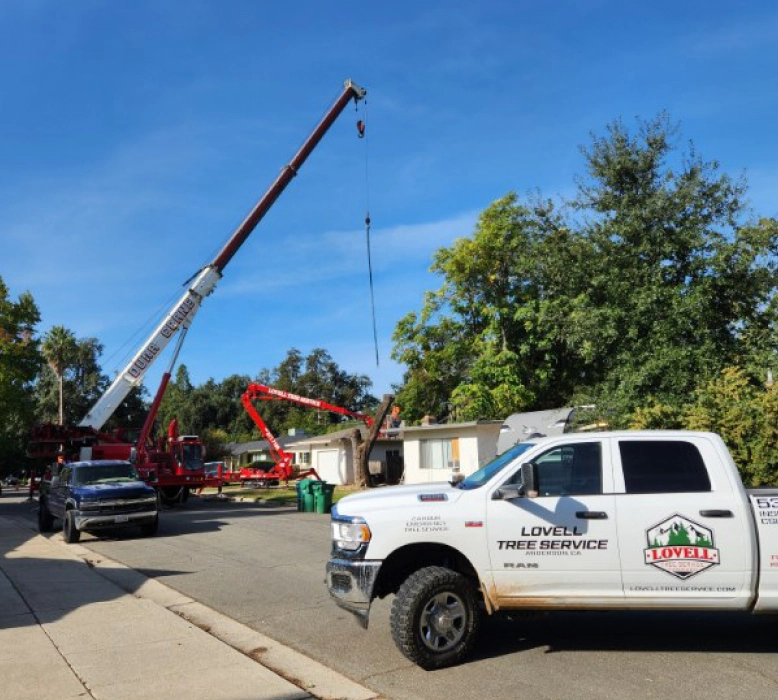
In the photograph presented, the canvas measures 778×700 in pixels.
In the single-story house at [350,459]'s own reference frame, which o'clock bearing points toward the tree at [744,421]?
The tree is roughly at 10 o'clock from the single-story house.

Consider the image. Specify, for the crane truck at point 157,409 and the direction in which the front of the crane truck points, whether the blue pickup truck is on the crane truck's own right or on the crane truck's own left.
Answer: on the crane truck's own right

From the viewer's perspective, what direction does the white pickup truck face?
to the viewer's left

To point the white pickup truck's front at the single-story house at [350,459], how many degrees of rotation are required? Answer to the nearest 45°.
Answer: approximately 90° to its right

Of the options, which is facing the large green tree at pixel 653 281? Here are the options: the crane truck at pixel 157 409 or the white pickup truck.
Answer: the crane truck
